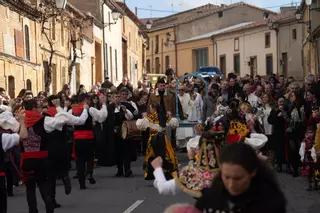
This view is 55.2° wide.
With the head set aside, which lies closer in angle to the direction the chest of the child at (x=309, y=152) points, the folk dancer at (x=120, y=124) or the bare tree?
the folk dancer

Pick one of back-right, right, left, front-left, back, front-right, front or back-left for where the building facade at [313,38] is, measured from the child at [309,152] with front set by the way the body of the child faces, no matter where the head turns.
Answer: back-right

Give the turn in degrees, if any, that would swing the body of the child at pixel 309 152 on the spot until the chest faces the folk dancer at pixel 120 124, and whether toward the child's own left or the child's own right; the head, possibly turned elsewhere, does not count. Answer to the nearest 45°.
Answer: approximately 45° to the child's own right

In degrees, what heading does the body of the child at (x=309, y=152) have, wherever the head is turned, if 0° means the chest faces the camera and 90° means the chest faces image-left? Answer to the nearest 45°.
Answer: approximately 45°

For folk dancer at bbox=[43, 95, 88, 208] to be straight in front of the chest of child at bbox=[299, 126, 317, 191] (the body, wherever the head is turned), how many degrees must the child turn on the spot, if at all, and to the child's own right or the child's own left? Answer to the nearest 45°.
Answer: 0° — they already face them

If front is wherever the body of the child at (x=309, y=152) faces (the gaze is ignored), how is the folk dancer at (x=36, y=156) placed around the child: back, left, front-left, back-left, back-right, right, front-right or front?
front

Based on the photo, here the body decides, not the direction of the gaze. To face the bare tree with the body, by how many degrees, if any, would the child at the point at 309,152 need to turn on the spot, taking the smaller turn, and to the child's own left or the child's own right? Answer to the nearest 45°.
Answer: approximately 90° to the child's own right
